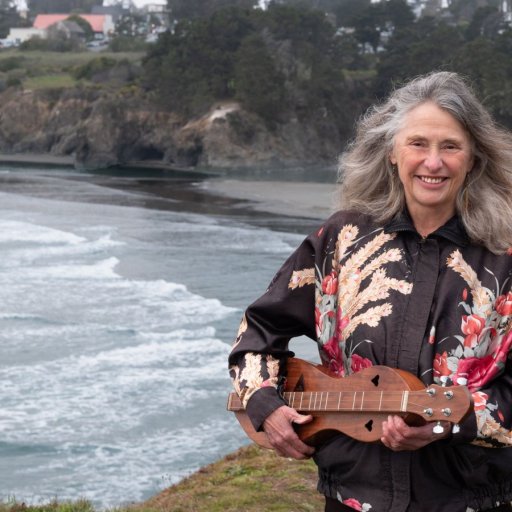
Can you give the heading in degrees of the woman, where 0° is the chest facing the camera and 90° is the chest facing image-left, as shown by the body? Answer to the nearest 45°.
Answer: approximately 0°
